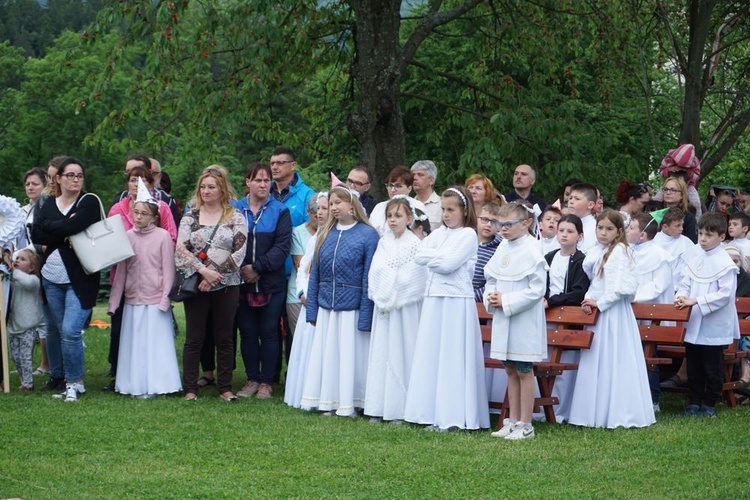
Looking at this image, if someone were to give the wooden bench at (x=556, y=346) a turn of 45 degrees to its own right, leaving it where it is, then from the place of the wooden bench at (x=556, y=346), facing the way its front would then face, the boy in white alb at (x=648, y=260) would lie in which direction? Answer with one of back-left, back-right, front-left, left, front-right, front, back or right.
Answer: back-right

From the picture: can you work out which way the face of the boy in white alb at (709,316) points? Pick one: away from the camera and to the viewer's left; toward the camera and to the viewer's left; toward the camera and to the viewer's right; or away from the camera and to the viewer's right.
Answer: toward the camera and to the viewer's left

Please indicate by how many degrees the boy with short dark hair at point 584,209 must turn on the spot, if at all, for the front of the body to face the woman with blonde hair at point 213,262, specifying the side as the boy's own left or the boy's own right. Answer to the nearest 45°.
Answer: approximately 45° to the boy's own right

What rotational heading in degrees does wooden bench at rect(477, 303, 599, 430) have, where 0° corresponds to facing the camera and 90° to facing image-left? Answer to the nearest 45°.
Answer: approximately 45°

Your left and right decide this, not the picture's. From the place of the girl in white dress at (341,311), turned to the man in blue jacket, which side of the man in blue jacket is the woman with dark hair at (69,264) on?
left

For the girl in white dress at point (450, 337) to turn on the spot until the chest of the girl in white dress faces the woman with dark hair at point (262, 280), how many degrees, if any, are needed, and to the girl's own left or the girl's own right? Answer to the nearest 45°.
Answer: approximately 90° to the girl's own right

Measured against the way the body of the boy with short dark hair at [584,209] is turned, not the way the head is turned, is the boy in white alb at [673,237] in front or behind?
behind

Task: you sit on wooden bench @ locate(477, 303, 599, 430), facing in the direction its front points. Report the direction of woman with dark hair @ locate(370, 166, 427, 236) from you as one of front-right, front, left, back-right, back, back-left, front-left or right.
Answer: right

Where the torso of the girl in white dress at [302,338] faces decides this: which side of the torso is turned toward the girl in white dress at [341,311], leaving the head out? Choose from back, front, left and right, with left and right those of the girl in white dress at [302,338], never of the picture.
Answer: left
